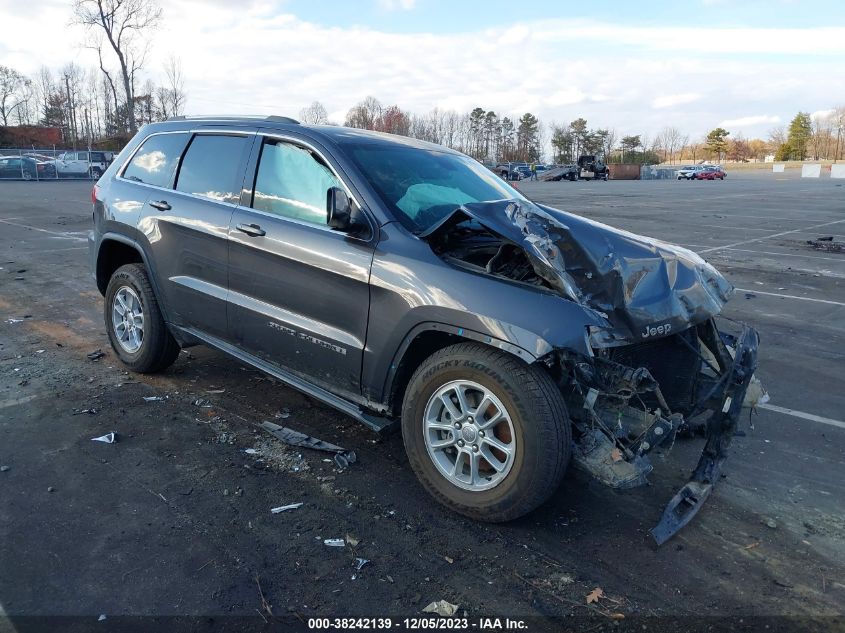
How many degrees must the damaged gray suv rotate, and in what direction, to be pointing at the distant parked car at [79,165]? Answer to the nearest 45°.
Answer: approximately 180°

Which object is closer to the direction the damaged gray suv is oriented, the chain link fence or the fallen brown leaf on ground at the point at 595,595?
the fallen brown leaf on ground

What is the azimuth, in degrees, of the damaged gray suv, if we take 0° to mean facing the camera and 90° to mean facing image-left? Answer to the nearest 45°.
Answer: approximately 315°

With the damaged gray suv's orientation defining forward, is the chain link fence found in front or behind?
behind

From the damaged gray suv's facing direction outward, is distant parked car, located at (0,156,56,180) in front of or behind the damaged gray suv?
behind
